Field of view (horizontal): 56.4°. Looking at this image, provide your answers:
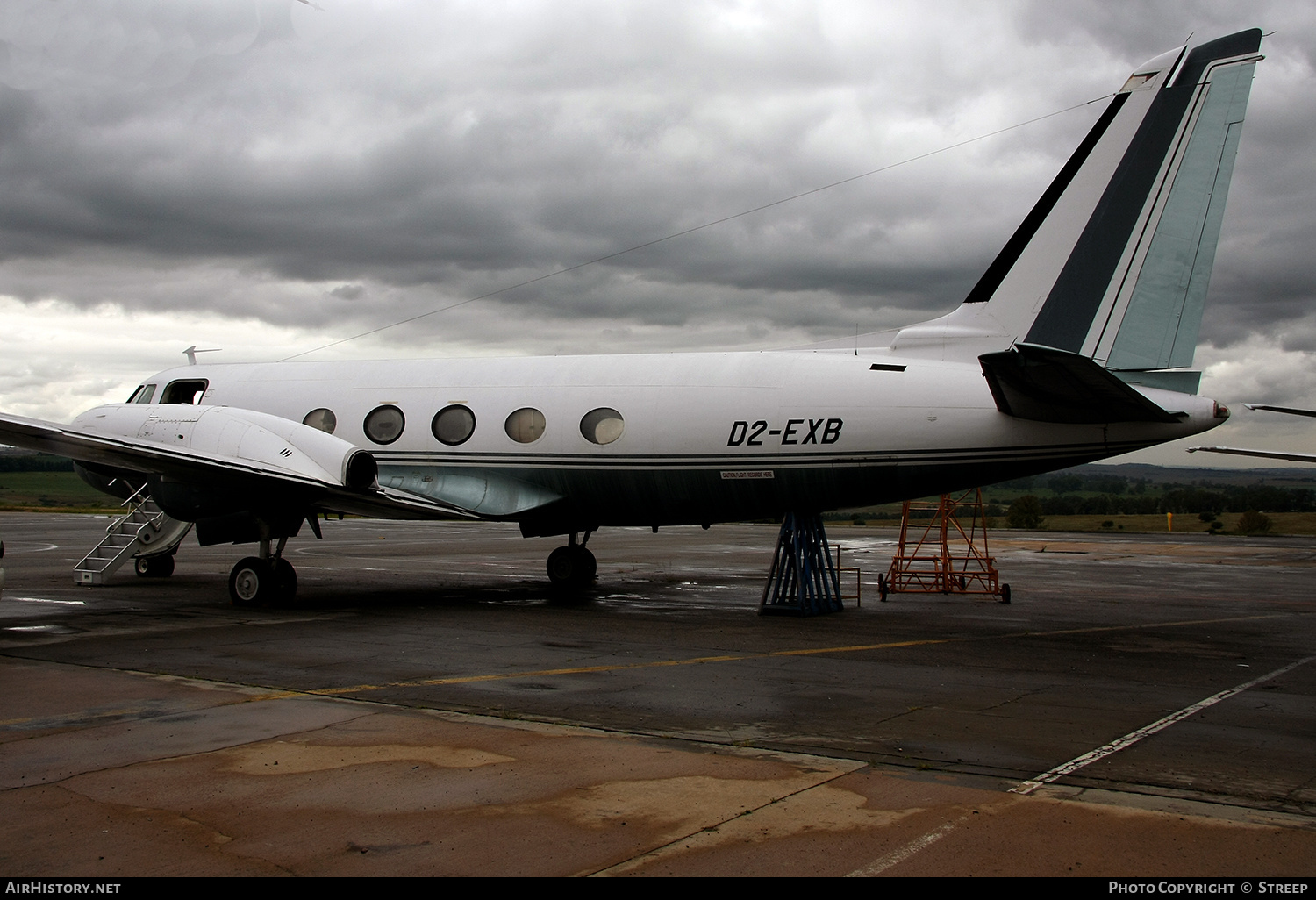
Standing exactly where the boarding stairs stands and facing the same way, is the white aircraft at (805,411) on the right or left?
on its left

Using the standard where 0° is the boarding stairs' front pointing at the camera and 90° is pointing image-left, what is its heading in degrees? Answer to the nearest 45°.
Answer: approximately 45°

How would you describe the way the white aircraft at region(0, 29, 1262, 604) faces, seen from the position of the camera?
facing away from the viewer and to the left of the viewer

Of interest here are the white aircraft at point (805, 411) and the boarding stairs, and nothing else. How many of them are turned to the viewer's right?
0

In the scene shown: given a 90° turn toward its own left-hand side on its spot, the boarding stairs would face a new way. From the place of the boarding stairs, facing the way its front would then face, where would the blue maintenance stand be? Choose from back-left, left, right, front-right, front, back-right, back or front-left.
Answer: front
